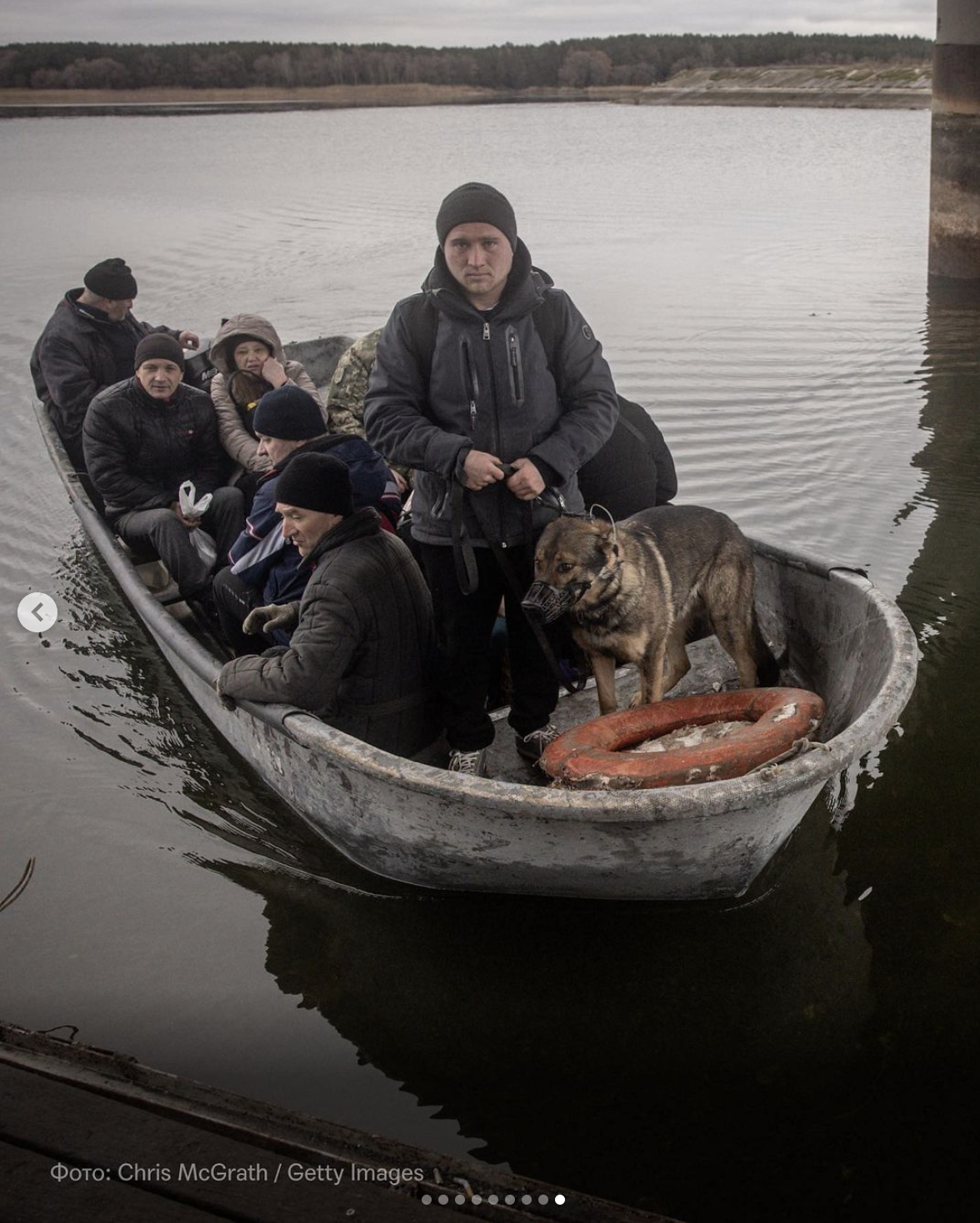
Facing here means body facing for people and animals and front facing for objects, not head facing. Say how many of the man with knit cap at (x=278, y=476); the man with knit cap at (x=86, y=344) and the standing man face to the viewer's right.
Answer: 1

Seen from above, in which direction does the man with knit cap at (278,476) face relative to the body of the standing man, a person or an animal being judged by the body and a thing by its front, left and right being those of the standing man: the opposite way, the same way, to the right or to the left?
to the right

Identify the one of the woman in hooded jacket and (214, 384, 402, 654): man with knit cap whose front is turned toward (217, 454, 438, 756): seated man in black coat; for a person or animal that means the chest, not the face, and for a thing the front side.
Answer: the woman in hooded jacket

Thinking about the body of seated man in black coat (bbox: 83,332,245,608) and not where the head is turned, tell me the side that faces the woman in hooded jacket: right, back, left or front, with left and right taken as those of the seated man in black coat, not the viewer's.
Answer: left

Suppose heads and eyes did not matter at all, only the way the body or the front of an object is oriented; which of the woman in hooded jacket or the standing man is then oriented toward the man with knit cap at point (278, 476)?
the woman in hooded jacket

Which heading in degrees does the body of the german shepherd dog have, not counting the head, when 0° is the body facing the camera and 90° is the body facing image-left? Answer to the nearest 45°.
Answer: approximately 45°

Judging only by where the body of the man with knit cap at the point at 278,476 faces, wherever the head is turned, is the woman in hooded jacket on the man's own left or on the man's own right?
on the man's own right

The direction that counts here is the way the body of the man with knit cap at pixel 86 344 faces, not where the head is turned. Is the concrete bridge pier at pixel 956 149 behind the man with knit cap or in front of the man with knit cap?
in front

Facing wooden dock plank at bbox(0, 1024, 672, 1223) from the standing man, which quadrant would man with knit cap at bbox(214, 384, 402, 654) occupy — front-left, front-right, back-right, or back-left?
back-right

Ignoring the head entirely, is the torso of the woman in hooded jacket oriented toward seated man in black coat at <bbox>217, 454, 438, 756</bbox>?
yes

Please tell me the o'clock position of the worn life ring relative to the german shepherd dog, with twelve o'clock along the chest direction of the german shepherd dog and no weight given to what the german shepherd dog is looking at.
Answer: The worn life ring is roughly at 10 o'clock from the german shepherd dog.

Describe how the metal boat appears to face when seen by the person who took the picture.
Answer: facing the viewer and to the right of the viewer
